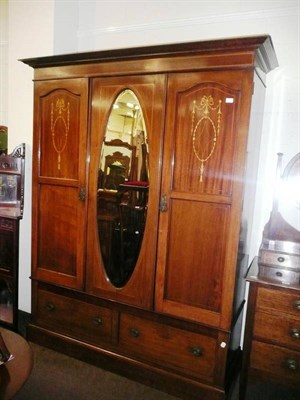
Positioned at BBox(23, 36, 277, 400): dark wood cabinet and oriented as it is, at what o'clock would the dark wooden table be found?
The dark wooden table is roughly at 12 o'clock from the dark wood cabinet.

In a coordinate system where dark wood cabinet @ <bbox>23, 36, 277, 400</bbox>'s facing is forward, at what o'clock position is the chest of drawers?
The chest of drawers is roughly at 8 o'clock from the dark wood cabinet.

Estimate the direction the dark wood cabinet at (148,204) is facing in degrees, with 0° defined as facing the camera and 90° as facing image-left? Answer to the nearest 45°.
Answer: approximately 45°

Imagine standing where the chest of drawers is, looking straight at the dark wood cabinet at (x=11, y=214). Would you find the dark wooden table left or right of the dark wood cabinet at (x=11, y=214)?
left

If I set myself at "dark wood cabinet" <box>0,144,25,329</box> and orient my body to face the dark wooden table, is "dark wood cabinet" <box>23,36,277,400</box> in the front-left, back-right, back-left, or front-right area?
front-left

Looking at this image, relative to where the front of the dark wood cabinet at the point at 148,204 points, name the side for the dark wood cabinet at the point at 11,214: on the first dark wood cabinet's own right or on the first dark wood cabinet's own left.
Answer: on the first dark wood cabinet's own right

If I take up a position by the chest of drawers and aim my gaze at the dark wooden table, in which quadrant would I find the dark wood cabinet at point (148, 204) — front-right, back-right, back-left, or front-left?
front-right

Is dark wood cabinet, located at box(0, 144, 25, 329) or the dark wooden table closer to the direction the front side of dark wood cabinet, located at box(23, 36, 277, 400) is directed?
the dark wooden table

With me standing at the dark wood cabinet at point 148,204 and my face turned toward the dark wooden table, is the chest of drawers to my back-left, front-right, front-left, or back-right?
back-left
